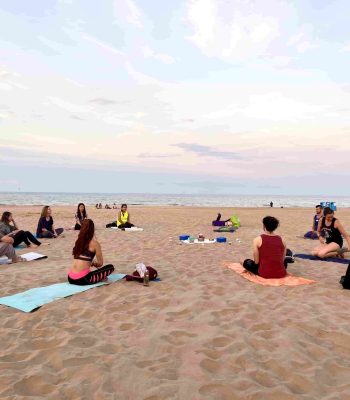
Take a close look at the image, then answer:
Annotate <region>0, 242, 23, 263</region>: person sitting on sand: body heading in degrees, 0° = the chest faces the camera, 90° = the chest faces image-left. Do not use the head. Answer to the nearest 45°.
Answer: approximately 270°

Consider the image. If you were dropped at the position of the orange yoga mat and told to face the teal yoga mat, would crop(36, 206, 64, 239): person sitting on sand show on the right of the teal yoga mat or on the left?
right

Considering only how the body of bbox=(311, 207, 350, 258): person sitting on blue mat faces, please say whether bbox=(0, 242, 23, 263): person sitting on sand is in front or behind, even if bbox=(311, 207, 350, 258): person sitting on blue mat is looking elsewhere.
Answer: in front

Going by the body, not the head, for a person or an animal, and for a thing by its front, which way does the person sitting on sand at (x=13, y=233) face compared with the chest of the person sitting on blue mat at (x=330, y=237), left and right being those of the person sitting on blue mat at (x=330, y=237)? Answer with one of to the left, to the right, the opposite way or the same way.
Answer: the opposite way

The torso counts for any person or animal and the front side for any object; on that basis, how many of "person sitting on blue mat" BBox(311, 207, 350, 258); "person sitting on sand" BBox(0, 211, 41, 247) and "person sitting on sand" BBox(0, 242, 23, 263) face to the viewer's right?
2

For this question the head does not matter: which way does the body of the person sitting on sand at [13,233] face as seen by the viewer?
to the viewer's right

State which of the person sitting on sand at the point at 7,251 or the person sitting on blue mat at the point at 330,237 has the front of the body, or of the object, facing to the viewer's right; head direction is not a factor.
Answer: the person sitting on sand at the point at 7,251

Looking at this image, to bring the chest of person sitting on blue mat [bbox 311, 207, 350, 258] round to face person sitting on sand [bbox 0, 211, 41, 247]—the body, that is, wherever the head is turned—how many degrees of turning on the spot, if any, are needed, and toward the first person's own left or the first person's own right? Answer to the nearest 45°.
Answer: approximately 45° to the first person's own right

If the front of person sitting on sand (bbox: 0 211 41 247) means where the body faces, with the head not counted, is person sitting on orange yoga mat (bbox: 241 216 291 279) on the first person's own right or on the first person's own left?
on the first person's own right

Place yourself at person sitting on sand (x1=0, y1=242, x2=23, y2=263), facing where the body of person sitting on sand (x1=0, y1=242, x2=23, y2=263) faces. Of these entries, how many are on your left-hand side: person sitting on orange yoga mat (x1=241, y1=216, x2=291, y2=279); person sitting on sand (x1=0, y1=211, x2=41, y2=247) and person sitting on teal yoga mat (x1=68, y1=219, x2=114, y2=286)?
1

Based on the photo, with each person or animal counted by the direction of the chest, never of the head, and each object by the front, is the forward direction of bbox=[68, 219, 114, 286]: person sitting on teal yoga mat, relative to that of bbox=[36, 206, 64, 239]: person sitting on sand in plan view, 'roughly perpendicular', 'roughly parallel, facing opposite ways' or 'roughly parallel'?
roughly perpendicular

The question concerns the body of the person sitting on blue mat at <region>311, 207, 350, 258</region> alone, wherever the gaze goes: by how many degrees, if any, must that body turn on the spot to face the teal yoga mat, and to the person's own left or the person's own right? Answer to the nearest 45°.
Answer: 0° — they already face it

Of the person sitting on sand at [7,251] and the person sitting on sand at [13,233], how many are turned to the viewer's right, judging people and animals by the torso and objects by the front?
2

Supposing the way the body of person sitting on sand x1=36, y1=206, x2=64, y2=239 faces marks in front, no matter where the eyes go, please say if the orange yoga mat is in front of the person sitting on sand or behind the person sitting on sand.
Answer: in front
